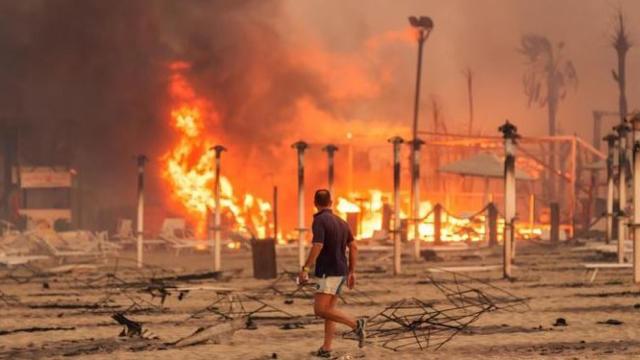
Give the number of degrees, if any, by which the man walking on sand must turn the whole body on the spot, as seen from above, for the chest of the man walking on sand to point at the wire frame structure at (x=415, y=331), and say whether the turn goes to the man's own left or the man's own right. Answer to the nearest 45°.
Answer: approximately 90° to the man's own right

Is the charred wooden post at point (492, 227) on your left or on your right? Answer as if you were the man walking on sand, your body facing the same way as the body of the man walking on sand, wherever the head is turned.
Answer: on your right

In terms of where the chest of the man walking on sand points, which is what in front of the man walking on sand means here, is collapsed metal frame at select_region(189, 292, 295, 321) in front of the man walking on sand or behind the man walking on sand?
in front

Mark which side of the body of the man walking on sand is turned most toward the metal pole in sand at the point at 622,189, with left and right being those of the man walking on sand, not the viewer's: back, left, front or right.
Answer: right

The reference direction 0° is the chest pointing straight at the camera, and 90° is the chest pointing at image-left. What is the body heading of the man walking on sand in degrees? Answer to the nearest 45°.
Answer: approximately 135°

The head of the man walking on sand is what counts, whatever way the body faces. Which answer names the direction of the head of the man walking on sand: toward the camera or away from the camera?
away from the camera

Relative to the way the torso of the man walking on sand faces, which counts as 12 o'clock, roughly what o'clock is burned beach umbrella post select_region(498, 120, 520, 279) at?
The burned beach umbrella post is roughly at 2 o'clock from the man walking on sand.

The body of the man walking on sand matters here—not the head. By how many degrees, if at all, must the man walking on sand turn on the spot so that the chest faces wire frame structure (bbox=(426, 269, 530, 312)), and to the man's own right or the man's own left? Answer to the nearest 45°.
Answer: approximately 45° to the man's own right
